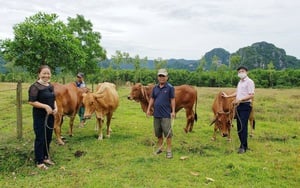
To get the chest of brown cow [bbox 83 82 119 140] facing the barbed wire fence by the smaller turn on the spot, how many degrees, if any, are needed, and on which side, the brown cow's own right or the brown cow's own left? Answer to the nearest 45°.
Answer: approximately 45° to the brown cow's own right

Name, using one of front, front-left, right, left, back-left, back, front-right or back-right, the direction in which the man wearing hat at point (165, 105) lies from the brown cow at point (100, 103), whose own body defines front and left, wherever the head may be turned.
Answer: left

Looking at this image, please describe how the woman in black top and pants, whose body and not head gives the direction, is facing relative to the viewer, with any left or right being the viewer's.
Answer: facing the viewer and to the right of the viewer

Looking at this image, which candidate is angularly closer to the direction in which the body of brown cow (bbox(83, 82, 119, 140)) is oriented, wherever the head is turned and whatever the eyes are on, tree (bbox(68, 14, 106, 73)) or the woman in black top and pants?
the woman in black top and pants

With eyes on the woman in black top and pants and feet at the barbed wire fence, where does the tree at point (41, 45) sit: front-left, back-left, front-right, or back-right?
back-left

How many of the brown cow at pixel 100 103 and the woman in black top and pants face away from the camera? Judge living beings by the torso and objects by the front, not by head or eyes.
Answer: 0

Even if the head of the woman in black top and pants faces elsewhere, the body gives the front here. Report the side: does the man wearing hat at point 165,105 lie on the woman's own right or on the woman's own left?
on the woman's own left

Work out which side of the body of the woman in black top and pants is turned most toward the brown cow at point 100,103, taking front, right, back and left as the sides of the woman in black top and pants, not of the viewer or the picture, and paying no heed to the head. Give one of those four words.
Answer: left

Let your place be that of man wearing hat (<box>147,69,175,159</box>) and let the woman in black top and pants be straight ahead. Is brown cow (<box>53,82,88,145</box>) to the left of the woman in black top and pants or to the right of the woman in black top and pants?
right

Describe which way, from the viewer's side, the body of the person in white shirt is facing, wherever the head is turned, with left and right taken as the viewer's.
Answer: facing the viewer and to the left of the viewer

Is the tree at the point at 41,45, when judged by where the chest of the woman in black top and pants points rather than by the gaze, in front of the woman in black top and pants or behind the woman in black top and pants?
behind

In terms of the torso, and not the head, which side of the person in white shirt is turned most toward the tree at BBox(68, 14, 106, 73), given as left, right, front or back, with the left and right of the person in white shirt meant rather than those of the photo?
right

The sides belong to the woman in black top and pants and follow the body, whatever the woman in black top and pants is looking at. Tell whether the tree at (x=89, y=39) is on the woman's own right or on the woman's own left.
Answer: on the woman's own left
